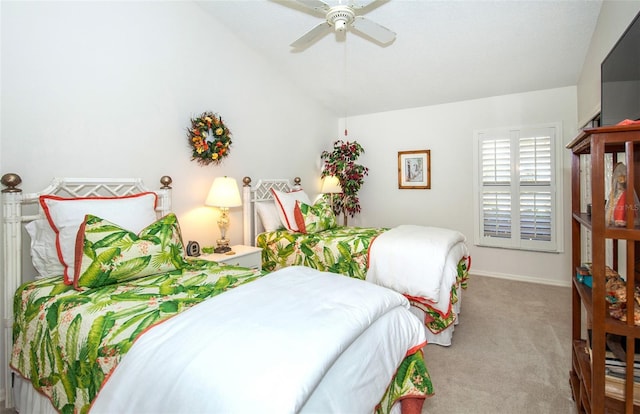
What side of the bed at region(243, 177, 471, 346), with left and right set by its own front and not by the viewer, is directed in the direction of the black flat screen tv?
front

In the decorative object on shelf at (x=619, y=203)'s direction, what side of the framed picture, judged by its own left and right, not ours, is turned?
front

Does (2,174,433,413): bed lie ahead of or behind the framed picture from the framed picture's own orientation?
ahead

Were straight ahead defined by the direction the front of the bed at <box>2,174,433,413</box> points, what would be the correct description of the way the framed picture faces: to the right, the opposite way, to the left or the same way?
to the right

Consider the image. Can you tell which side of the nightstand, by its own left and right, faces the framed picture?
left

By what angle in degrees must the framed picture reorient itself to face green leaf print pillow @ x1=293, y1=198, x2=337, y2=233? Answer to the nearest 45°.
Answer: approximately 45° to its right

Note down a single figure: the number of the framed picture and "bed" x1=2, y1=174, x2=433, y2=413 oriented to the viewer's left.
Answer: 0

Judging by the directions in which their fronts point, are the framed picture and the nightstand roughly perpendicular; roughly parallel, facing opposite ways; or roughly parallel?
roughly perpendicular

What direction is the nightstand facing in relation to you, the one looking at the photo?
facing the viewer and to the right of the viewer

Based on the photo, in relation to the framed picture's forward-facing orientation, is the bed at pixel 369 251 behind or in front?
in front

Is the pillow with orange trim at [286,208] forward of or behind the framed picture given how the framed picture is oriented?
forward
